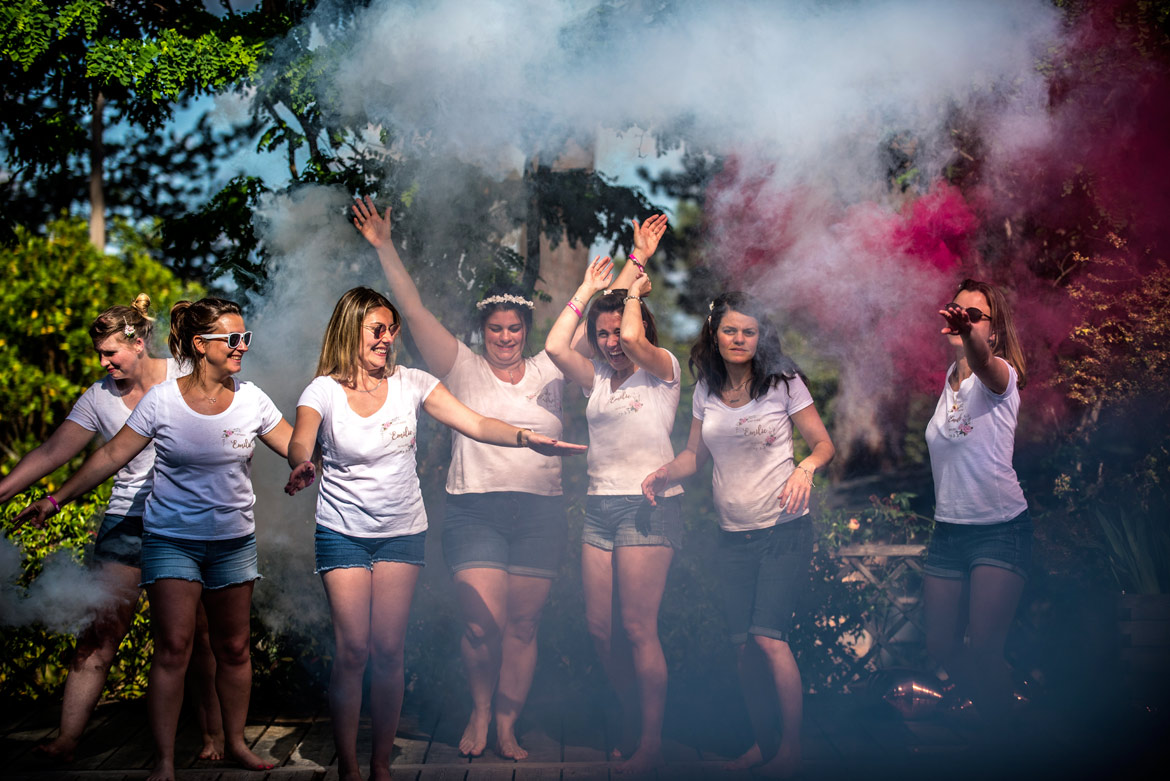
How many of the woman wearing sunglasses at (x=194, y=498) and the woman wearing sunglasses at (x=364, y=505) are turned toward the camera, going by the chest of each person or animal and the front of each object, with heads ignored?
2

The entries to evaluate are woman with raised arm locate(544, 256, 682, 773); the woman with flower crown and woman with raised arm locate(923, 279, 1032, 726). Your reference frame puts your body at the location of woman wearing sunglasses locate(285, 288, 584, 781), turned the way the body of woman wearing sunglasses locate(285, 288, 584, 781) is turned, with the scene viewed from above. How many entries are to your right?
0

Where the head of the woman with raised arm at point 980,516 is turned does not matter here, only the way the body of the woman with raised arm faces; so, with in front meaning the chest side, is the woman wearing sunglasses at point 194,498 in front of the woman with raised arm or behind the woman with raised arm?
in front

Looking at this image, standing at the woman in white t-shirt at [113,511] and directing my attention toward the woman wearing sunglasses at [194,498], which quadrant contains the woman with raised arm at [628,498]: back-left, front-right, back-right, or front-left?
front-left

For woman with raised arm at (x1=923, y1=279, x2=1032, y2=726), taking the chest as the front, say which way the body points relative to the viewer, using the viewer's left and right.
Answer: facing the viewer and to the left of the viewer

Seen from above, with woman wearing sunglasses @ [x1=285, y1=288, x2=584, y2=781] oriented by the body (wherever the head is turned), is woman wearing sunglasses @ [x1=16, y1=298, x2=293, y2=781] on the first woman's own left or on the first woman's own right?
on the first woman's own right

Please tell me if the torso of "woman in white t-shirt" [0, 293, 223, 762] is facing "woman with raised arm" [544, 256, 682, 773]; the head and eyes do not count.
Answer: no

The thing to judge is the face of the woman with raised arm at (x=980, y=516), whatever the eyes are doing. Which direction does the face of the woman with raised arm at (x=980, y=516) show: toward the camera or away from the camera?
toward the camera

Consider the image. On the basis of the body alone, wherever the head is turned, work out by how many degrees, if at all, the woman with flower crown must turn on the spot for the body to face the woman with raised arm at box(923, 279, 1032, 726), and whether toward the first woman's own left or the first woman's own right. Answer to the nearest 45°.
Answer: approximately 90° to the first woman's own left

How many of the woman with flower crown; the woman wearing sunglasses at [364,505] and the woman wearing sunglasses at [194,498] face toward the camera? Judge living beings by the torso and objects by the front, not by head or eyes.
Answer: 3

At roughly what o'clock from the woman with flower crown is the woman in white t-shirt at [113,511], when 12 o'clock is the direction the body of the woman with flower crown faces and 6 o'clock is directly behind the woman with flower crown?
The woman in white t-shirt is roughly at 3 o'clock from the woman with flower crown.

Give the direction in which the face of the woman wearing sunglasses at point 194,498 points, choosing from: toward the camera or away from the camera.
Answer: toward the camera

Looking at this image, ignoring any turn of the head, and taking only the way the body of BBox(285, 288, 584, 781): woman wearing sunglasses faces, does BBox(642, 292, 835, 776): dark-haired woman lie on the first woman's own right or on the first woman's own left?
on the first woman's own left

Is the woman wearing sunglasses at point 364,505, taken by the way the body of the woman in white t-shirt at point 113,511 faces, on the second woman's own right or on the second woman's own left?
on the second woman's own left

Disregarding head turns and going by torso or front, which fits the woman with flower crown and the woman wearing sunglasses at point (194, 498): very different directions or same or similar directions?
same or similar directions

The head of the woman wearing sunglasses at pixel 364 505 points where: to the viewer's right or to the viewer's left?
to the viewer's right

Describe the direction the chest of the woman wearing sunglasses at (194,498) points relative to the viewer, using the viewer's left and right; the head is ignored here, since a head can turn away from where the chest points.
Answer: facing the viewer

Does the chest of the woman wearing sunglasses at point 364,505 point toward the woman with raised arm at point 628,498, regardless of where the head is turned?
no

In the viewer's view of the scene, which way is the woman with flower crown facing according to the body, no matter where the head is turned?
toward the camera
